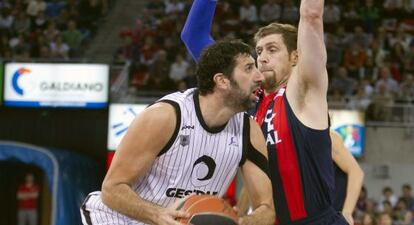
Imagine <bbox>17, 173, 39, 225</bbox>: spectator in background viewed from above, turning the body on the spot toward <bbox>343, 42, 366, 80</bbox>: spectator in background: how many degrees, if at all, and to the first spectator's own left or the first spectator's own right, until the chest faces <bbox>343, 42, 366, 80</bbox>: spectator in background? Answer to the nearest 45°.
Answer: approximately 90° to the first spectator's own left

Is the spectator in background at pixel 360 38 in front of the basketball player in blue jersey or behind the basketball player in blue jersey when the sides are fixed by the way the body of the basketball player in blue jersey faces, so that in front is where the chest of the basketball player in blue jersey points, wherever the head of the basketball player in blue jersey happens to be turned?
behind

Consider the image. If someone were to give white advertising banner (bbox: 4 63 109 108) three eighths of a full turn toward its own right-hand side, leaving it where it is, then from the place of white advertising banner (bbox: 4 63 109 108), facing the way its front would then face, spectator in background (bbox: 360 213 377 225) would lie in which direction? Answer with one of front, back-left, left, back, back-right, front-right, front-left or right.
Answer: back

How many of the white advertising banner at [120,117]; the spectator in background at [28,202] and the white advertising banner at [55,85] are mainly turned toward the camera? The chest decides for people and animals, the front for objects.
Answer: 3

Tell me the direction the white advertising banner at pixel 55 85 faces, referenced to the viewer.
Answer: facing the viewer

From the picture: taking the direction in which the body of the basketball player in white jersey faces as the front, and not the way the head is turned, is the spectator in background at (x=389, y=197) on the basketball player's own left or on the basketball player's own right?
on the basketball player's own left

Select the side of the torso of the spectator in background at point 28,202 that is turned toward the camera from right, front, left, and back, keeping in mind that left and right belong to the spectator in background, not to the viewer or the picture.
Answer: front

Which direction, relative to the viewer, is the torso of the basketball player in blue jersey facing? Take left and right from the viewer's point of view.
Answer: facing the viewer and to the left of the viewer

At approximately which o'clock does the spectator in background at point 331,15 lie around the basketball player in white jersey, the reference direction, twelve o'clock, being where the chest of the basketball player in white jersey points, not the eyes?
The spectator in background is roughly at 8 o'clock from the basketball player in white jersey.

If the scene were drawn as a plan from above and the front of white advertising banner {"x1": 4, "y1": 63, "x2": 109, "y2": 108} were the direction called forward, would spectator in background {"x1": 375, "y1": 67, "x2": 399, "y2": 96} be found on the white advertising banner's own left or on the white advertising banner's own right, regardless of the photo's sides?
on the white advertising banner's own left

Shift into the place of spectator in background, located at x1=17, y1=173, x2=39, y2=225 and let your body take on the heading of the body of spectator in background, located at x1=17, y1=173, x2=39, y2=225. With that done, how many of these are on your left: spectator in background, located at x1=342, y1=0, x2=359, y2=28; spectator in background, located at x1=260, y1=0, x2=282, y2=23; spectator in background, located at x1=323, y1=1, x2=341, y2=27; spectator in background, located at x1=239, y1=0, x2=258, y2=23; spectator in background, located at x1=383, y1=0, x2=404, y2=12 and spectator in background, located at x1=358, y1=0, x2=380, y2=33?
6

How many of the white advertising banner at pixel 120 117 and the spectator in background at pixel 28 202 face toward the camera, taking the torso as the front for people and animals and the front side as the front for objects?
2
